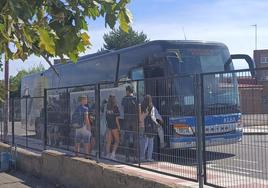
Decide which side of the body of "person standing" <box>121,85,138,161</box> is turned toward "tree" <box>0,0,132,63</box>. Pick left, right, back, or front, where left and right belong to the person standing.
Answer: back

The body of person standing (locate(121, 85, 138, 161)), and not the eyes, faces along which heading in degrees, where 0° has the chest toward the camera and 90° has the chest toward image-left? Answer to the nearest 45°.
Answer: approximately 180°

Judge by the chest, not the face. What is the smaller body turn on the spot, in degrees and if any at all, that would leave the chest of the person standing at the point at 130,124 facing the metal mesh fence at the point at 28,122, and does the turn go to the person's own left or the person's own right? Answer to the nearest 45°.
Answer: approximately 45° to the person's own left

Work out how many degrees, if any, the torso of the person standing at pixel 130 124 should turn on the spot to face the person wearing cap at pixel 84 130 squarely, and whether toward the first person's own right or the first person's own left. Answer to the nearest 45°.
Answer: approximately 45° to the first person's own left

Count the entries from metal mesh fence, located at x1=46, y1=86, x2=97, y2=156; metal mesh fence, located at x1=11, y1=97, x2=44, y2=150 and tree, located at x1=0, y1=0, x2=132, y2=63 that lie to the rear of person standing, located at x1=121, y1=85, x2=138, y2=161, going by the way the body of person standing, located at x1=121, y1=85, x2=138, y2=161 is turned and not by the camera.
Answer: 1

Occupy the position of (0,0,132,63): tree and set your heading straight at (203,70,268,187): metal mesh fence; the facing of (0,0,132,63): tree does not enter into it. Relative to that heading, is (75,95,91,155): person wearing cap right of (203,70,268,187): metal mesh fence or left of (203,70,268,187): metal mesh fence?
left
